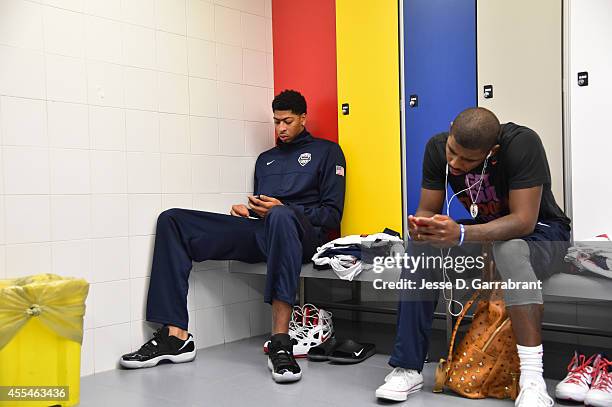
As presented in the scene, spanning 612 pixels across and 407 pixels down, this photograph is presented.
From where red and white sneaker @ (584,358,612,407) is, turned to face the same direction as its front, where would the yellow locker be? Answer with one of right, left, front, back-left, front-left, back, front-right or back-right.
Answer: right

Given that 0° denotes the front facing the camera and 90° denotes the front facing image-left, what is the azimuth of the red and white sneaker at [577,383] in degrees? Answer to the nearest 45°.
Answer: approximately 45°

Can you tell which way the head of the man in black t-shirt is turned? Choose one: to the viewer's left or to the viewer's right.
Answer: to the viewer's left

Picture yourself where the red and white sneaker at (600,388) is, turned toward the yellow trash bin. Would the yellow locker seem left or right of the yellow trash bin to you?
right

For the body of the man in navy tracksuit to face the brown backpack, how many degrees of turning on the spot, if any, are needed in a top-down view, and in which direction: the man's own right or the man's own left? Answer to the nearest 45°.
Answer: approximately 90° to the man's own left

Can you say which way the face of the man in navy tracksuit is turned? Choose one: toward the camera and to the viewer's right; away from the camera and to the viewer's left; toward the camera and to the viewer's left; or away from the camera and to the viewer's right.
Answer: toward the camera and to the viewer's left

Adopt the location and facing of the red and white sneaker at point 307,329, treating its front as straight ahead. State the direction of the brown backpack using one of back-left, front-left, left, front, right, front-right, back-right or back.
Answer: left
